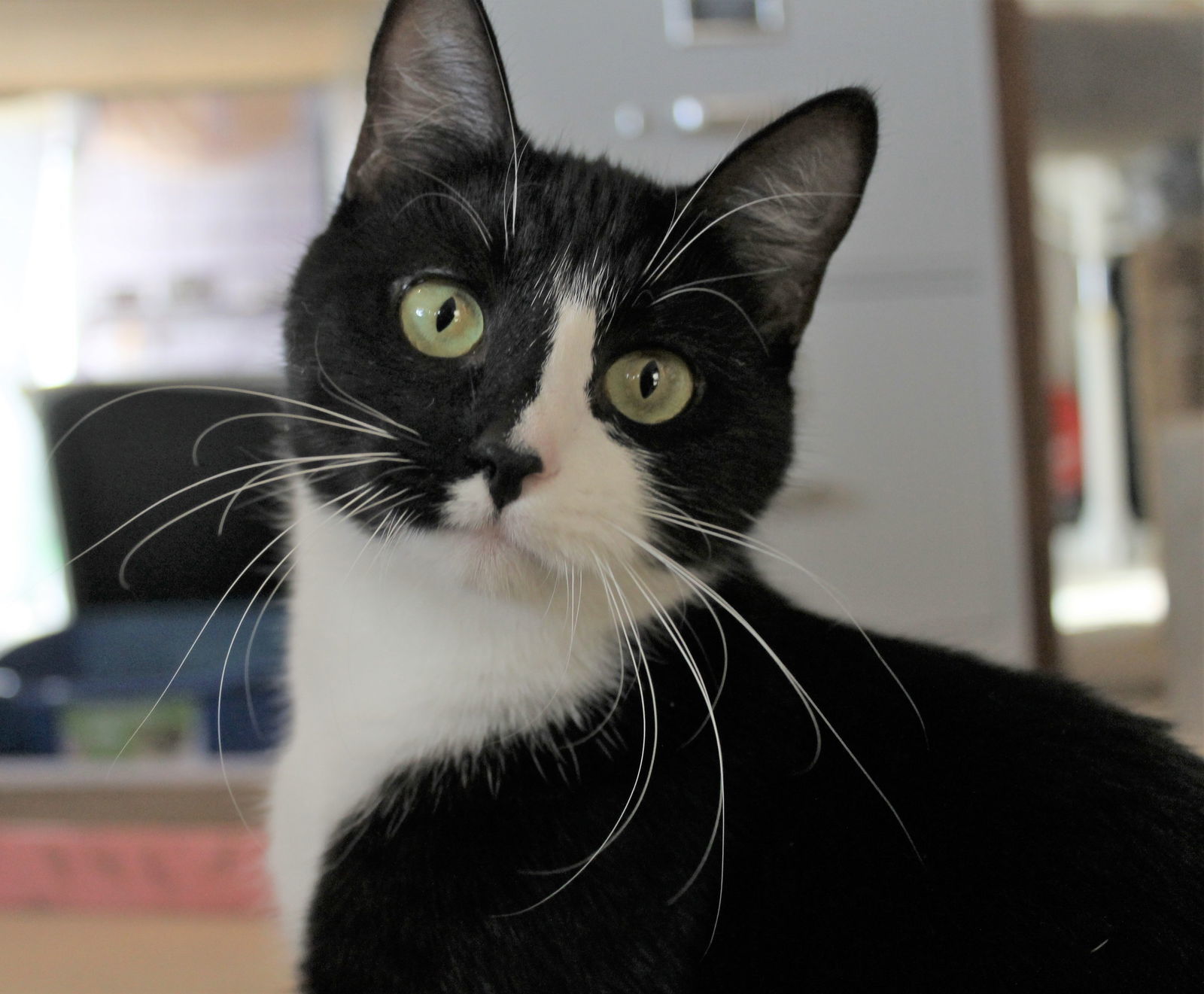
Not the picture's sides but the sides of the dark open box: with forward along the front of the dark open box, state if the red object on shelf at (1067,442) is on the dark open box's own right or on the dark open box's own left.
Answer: on the dark open box's own left

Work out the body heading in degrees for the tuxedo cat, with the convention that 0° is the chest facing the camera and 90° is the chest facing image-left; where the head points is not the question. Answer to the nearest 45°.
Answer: approximately 45°

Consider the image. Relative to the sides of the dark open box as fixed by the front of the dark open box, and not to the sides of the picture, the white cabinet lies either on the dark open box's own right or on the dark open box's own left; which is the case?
on the dark open box's own left

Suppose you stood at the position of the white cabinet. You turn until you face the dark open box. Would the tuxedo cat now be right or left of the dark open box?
left

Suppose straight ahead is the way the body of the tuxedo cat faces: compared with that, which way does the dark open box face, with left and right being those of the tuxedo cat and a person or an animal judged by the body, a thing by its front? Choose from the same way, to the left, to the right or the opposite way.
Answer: to the left
